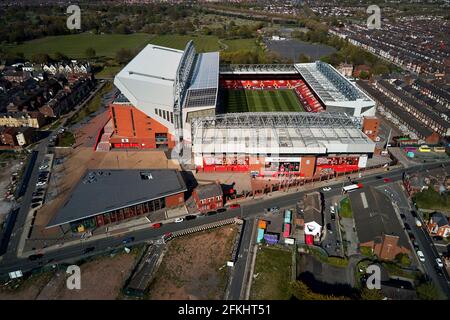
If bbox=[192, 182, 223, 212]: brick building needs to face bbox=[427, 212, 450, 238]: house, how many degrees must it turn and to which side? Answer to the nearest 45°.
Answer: approximately 90° to its left

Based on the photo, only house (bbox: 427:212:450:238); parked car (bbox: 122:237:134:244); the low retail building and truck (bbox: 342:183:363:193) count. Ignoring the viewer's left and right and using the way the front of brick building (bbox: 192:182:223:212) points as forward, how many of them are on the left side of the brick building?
2

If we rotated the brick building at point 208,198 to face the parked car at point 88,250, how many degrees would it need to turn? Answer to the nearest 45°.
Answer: approximately 45° to its right

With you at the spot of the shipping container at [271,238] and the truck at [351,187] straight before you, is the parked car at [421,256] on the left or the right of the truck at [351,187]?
right

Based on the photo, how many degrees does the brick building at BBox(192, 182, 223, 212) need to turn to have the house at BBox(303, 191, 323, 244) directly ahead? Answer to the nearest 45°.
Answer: approximately 90° to its left

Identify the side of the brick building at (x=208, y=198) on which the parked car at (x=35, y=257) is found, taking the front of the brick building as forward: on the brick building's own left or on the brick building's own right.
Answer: on the brick building's own right

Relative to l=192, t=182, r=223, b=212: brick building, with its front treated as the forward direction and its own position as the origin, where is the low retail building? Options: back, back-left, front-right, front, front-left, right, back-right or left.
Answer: right

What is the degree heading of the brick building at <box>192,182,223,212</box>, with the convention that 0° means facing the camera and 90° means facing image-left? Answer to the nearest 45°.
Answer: approximately 0°

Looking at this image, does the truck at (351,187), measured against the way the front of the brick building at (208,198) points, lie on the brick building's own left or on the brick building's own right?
on the brick building's own left

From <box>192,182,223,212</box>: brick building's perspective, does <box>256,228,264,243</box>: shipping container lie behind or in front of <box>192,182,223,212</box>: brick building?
in front

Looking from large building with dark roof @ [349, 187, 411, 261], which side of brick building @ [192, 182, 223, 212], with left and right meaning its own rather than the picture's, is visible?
left
